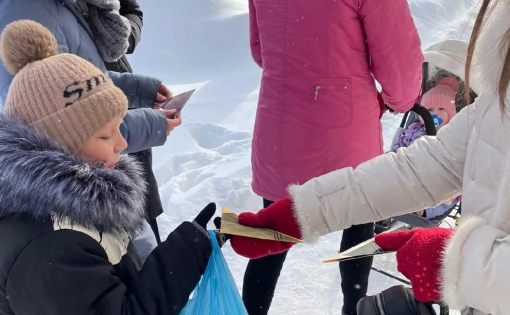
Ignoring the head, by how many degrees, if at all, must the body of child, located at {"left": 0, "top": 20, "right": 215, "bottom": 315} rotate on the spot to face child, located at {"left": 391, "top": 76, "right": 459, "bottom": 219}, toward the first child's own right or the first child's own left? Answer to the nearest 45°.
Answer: approximately 45° to the first child's own left

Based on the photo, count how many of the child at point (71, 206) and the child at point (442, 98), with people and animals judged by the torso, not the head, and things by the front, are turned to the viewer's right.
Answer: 1

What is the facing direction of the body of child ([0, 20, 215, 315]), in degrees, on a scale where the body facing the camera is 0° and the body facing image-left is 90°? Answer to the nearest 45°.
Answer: approximately 270°

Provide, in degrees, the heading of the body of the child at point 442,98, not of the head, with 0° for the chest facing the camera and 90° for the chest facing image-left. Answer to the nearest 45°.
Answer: approximately 45°

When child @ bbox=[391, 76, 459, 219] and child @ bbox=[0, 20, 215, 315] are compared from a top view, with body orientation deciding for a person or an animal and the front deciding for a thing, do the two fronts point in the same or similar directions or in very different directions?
very different directions

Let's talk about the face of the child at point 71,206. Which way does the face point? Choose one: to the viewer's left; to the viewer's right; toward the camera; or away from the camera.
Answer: to the viewer's right
